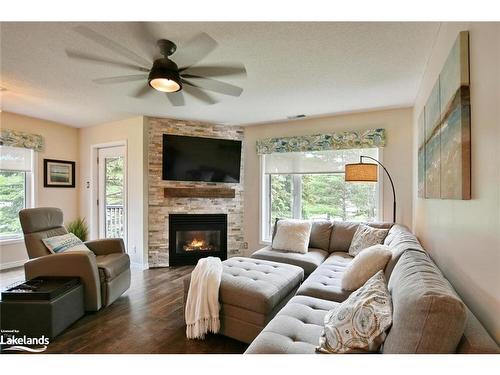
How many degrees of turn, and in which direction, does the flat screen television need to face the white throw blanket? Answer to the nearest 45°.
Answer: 0° — it already faces it

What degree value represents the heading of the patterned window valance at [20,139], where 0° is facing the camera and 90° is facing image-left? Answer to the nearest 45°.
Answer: approximately 315°

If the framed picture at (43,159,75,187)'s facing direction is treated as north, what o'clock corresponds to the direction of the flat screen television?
The flat screen television is roughly at 12 o'clock from the framed picture.

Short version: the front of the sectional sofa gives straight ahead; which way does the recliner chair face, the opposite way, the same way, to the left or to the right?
the opposite way

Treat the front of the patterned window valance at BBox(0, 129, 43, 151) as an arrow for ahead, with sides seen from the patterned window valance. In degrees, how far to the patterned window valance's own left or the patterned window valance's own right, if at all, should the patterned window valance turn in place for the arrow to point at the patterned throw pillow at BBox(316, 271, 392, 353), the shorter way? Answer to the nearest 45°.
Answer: approximately 45° to the patterned window valance's own right

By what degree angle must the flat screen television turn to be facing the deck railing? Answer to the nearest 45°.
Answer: approximately 90° to its right

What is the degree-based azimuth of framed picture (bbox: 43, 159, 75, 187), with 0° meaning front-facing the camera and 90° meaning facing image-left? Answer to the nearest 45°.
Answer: approximately 315°

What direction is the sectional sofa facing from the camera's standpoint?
to the viewer's left

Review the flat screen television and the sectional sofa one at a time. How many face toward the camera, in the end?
1

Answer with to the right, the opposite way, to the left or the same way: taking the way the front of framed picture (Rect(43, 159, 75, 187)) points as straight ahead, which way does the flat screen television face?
to the right

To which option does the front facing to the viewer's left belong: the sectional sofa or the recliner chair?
the sectional sofa

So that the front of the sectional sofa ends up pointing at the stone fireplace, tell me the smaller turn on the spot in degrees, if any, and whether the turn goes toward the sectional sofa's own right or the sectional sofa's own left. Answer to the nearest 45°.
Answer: approximately 45° to the sectional sofa's own right

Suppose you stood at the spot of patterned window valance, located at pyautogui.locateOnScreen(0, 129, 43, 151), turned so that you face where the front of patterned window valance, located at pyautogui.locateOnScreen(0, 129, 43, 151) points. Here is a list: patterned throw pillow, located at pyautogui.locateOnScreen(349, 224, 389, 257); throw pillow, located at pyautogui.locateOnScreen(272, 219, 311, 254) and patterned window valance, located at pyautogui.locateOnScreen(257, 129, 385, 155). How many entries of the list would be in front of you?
3

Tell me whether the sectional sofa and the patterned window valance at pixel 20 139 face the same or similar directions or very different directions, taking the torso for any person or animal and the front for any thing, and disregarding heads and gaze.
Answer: very different directions
